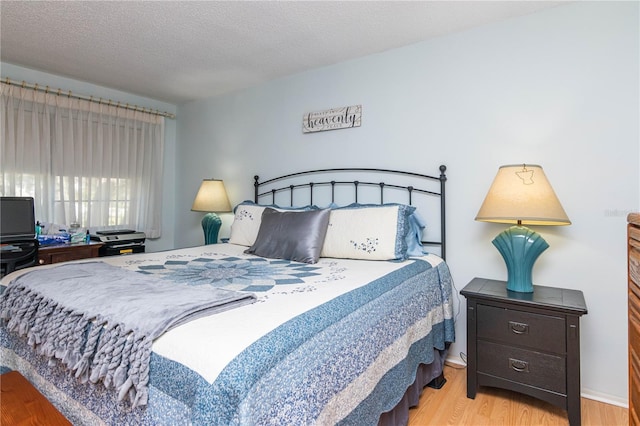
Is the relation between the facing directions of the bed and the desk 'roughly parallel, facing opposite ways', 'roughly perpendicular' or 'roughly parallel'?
roughly perpendicular

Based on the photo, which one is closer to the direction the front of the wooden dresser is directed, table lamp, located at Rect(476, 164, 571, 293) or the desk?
the desk

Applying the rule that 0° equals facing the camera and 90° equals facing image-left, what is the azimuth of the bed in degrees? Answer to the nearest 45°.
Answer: approximately 45°

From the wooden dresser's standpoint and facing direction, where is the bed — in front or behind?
in front

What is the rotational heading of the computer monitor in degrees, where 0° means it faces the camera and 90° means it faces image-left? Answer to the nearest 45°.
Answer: approximately 315°

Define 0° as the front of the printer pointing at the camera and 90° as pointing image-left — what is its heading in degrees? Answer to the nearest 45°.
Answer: approximately 315°

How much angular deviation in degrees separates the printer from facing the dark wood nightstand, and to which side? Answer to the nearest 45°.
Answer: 0° — it already faces it

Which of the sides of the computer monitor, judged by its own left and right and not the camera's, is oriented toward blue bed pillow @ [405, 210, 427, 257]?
left

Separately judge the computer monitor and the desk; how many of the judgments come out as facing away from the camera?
0

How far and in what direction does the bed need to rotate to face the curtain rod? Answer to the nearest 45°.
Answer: approximately 90° to its right

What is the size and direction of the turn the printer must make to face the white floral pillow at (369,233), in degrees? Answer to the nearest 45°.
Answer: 0° — it already faces it

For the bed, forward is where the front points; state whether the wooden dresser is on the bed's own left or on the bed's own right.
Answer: on the bed's own left

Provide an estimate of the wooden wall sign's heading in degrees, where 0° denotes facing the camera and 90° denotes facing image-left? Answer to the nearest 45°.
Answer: approximately 45°
